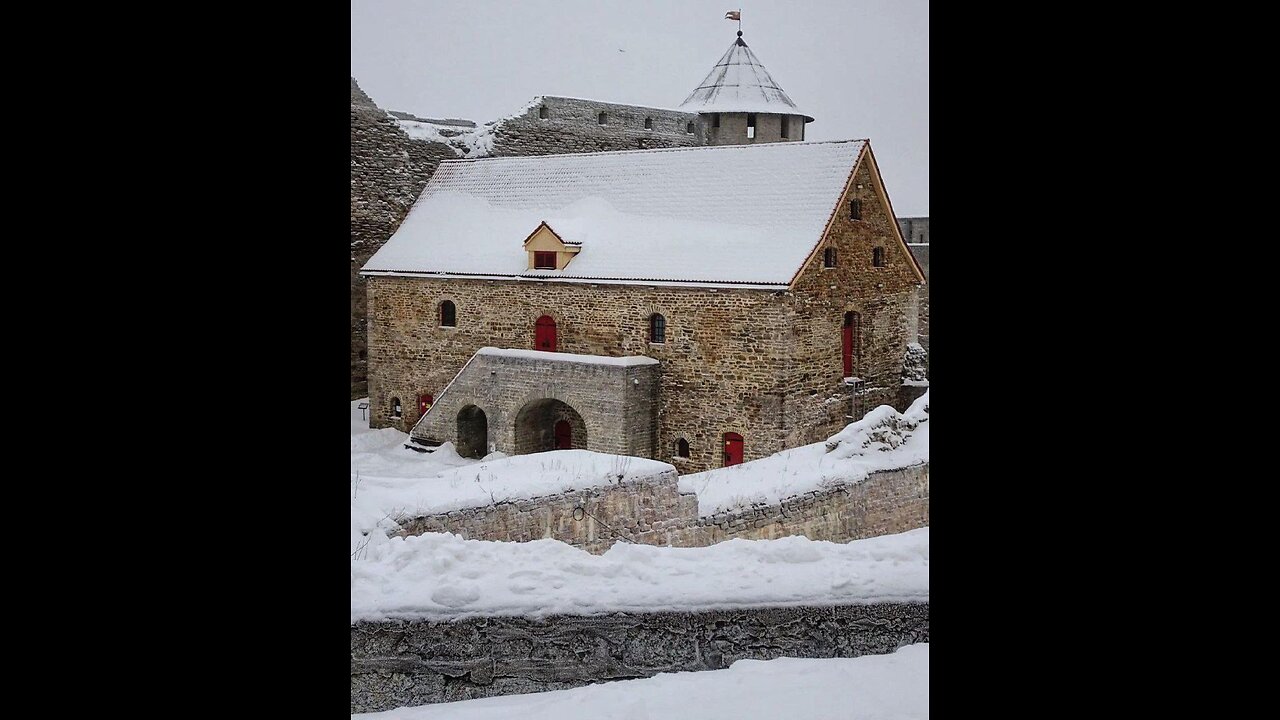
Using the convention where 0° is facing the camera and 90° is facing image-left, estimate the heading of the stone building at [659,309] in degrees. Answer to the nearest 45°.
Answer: approximately 45°

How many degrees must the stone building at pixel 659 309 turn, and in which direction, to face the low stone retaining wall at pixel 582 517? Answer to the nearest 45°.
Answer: approximately 45° to its left

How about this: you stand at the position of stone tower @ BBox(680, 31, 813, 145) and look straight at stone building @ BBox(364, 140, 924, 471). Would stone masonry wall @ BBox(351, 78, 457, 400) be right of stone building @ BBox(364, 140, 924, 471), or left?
right

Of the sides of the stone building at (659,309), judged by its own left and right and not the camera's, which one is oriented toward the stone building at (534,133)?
right

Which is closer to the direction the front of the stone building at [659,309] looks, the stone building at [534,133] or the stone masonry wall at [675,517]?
the stone masonry wall

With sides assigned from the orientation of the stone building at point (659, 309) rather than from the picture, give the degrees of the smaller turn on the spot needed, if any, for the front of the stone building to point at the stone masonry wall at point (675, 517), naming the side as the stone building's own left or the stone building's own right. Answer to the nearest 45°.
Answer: approximately 45° to the stone building's own left

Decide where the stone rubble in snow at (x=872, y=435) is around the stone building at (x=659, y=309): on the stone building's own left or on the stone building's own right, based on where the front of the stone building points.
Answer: on the stone building's own left

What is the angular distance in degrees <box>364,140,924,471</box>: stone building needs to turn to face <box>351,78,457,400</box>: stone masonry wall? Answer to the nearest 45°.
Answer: approximately 90° to its right

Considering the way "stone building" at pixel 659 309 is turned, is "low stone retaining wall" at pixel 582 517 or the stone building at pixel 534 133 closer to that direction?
the low stone retaining wall

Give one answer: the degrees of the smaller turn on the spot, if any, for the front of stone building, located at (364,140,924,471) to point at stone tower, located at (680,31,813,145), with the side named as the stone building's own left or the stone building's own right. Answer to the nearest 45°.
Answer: approximately 135° to the stone building's own right
